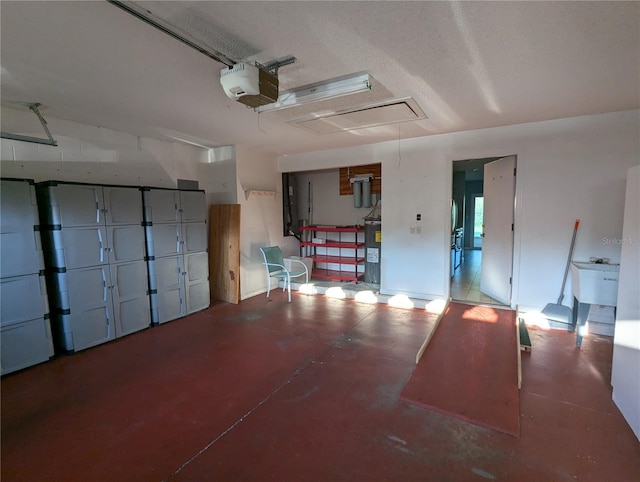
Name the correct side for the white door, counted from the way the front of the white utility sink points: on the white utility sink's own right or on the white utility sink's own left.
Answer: on the white utility sink's own right

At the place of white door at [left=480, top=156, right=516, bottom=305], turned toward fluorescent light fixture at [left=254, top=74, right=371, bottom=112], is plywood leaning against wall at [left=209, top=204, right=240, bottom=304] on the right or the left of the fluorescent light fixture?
right

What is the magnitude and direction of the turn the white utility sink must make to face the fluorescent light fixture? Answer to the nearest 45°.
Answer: approximately 45° to its right

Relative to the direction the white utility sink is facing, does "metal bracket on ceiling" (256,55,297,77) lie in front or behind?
in front

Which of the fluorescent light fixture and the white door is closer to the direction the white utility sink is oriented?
the fluorescent light fixture

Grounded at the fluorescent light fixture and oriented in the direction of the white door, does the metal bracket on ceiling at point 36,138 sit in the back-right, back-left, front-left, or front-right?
back-left

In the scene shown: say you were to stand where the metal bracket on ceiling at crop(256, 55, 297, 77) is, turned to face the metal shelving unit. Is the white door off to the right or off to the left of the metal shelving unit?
right
